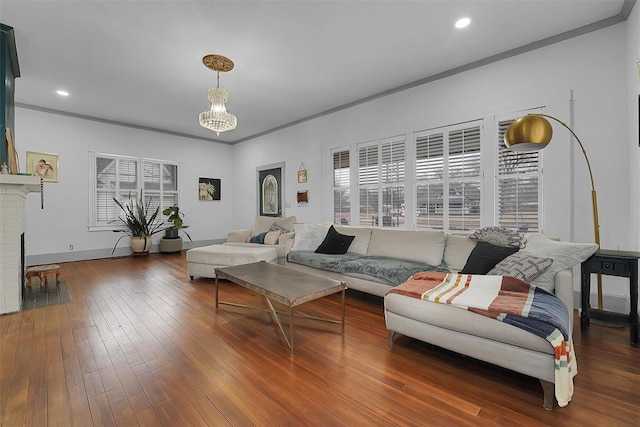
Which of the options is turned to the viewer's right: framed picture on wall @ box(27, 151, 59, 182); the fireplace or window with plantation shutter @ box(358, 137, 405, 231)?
the fireplace

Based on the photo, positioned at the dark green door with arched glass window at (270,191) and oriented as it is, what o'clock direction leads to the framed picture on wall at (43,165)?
the framed picture on wall at (43,165) is roughly at 1 o'clock from the dark green door with arched glass window at (270,191).

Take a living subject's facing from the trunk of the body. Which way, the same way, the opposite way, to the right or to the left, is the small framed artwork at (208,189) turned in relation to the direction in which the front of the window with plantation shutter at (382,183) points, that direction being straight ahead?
to the left

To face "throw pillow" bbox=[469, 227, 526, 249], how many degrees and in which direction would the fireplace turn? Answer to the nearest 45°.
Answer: approximately 45° to its right

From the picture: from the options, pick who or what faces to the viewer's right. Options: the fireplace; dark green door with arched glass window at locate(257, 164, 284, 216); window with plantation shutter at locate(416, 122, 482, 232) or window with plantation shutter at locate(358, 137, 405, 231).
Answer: the fireplace

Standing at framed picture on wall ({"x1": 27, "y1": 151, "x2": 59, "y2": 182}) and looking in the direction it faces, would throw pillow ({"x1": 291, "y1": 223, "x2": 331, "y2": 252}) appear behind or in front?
in front

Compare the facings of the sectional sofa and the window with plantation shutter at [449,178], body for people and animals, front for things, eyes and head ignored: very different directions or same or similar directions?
same or similar directions

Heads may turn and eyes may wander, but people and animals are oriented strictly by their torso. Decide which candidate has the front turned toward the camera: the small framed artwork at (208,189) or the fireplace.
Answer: the small framed artwork

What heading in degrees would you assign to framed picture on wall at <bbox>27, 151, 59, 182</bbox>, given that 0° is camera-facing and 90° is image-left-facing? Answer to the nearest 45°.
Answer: approximately 0°

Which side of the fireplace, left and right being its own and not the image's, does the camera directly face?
right

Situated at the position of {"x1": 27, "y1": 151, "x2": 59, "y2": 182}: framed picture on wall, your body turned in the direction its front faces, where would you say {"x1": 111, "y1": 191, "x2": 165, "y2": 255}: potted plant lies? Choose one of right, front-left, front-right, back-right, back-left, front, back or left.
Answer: left

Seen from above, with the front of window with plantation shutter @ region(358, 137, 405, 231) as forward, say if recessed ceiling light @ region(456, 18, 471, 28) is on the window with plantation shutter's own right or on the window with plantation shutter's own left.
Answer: on the window with plantation shutter's own left

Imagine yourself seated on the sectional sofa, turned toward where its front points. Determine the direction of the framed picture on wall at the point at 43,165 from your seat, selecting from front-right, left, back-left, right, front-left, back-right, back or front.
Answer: front-right

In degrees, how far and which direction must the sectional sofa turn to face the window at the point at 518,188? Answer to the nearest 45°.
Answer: approximately 180°

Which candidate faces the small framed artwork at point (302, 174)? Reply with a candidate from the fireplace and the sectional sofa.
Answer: the fireplace

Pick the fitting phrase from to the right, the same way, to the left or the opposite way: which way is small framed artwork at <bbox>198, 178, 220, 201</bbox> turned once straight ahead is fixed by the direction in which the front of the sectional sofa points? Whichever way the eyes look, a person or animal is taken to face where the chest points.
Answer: to the left

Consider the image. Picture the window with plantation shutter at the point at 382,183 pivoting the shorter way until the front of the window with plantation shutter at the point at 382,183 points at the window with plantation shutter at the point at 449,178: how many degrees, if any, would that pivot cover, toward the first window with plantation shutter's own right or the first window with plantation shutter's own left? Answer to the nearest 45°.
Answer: approximately 90° to the first window with plantation shutter's own left

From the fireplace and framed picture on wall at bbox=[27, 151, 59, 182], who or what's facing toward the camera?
the framed picture on wall

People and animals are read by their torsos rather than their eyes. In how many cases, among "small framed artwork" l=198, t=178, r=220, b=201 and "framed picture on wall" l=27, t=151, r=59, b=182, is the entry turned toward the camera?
2
